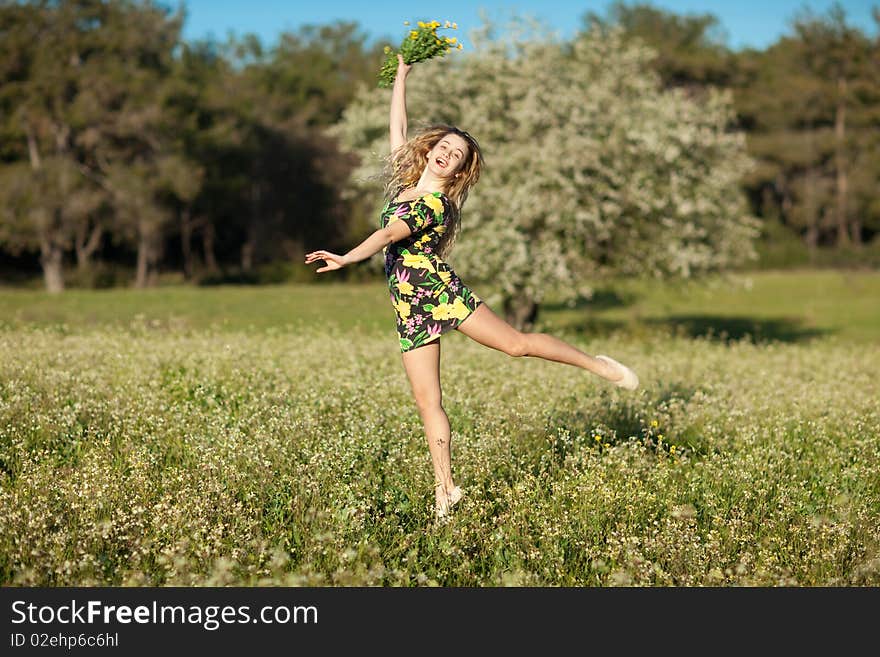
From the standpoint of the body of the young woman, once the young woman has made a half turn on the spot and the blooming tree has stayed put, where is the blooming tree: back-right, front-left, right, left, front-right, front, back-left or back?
front-left
